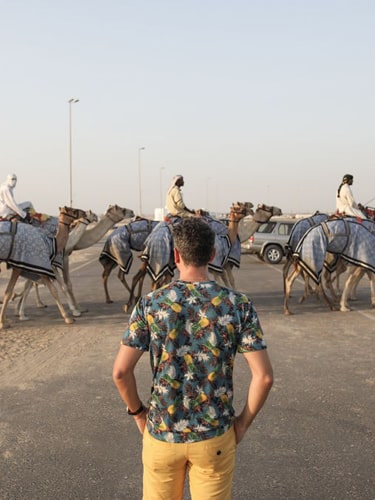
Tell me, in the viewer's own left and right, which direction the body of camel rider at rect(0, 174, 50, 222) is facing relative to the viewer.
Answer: facing to the right of the viewer

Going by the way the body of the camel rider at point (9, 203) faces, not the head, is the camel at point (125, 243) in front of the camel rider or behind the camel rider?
in front

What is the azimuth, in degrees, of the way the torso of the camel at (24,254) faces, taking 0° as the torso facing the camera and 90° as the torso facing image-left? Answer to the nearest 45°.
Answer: approximately 270°

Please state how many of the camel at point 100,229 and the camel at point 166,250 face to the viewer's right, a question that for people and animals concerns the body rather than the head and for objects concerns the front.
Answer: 2

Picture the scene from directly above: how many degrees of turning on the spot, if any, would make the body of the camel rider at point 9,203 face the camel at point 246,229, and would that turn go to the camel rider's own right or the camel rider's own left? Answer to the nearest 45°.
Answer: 0° — they already face it

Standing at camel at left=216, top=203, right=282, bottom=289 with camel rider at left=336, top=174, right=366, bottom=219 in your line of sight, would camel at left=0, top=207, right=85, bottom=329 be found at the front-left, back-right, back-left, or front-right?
back-right

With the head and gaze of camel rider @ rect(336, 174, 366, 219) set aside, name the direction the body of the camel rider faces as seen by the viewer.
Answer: to the viewer's right

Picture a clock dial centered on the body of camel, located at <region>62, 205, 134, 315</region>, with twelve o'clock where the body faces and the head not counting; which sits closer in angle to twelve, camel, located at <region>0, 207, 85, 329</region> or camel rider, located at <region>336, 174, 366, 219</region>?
the camel rider

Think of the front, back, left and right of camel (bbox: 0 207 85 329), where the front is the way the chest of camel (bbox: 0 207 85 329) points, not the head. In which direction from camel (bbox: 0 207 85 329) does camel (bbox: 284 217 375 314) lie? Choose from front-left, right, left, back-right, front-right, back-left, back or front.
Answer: front

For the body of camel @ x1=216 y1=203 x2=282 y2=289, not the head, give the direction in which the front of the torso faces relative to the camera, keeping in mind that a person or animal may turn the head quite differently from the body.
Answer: to the viewer's right

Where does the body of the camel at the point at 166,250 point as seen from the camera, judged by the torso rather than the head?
to the viewer's right

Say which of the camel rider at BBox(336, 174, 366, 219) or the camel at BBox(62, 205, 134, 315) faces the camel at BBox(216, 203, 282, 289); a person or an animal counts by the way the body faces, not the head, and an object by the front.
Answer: the camel at BBox(62, 205, 134, 315)

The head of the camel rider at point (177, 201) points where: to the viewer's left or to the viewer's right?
to the viewer's right

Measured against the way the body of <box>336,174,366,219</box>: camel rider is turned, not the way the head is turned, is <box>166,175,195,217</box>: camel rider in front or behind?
behind

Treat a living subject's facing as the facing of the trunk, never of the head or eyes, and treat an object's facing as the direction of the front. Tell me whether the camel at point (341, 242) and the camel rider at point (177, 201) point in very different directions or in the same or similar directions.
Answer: same or similar directions
